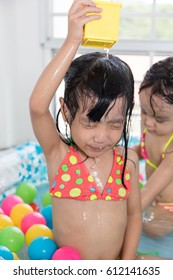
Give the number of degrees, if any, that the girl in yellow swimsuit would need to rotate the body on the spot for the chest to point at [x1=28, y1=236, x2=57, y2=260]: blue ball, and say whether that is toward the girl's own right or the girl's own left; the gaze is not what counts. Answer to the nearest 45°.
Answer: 0° — they already face it

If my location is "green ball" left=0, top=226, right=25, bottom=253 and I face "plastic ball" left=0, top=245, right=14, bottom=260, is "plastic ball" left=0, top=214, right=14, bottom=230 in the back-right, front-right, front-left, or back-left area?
back-right

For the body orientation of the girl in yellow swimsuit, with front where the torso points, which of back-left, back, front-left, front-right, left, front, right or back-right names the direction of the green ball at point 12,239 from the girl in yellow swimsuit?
front

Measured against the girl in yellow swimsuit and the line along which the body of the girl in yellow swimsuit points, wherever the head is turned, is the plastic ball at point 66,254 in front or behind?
in front

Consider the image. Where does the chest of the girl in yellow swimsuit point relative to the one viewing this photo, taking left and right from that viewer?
facing the viewer and to the left of the viewer

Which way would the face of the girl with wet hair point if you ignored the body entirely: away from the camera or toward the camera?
toward the camera

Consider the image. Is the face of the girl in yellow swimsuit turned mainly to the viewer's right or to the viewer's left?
to the viewer's left
